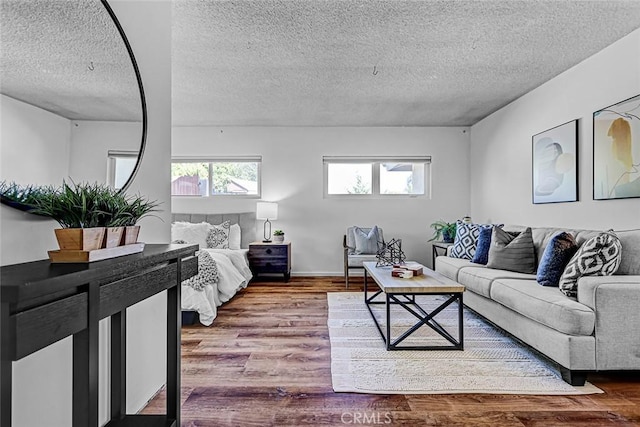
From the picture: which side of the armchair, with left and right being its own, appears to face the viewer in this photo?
front

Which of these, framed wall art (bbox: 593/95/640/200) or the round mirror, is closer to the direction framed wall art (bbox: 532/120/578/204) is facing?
the round mirror

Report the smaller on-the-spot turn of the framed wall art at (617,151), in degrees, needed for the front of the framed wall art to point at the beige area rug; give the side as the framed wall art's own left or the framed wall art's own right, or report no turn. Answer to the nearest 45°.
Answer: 0° — it already faces it

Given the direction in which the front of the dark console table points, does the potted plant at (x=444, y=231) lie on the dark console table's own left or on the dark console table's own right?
on the dark console table's own left

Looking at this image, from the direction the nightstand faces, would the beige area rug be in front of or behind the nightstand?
in front

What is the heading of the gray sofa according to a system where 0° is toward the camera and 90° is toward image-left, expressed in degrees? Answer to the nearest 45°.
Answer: approximately 45°

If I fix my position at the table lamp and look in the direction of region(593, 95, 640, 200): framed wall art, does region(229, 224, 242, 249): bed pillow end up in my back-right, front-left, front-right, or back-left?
back-right

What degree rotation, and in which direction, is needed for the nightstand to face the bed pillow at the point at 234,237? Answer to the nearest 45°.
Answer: approximately 135° to its right

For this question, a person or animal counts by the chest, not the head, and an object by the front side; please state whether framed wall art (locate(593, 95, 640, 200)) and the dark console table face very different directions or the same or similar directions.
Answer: very different directions

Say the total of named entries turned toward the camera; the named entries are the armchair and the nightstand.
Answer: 2

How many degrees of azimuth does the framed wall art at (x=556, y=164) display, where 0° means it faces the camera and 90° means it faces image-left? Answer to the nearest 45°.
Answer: approximately 45°

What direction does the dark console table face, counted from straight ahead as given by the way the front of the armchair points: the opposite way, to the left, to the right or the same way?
to the left

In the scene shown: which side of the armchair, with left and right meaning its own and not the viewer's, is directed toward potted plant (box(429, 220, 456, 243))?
left

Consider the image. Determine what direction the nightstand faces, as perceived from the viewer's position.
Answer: facing the viewer
